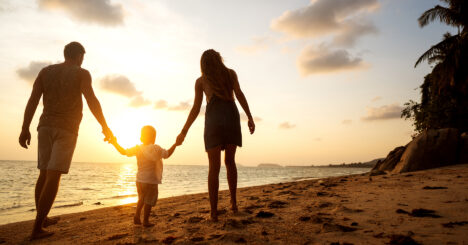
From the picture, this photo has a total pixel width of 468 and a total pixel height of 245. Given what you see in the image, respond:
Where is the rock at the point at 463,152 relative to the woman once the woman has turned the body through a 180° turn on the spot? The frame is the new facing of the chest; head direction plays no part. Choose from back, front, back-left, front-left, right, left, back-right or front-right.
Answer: back-left

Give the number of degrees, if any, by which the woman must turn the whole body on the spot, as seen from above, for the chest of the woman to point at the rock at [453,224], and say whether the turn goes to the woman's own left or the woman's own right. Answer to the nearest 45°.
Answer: approximately 135° to the woman's own right

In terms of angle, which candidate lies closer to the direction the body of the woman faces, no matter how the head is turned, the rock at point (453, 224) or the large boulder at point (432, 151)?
the large boulder

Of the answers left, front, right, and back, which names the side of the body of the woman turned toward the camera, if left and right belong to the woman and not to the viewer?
back

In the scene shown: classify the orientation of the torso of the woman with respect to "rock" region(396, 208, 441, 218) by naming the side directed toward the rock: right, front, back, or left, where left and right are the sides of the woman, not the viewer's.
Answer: right

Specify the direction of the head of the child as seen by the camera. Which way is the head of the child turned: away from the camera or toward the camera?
away from the camera

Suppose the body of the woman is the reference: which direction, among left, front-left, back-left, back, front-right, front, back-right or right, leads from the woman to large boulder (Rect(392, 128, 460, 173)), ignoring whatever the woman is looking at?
front-right

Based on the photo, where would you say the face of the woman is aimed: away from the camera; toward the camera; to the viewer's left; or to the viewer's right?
away from the camera

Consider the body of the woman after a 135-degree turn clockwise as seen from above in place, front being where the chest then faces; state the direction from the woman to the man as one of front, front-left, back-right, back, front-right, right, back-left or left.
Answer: back-right

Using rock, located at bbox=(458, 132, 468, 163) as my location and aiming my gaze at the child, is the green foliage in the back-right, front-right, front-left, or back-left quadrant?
back-right
